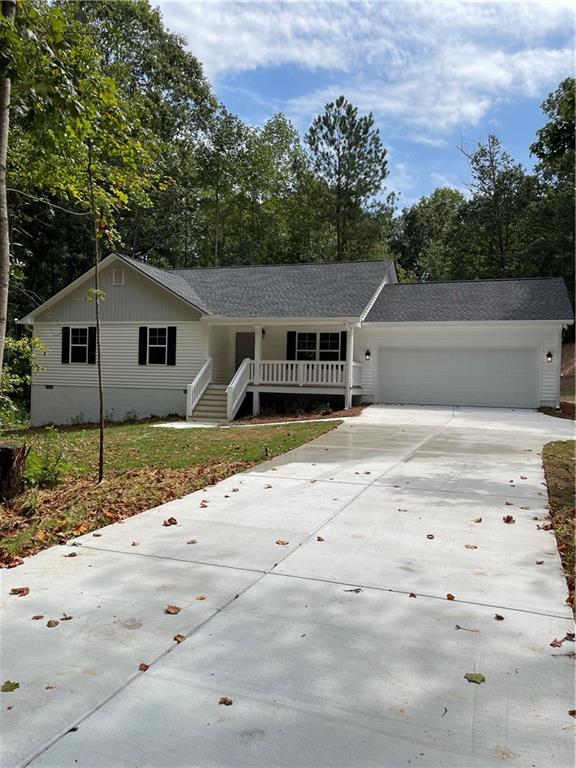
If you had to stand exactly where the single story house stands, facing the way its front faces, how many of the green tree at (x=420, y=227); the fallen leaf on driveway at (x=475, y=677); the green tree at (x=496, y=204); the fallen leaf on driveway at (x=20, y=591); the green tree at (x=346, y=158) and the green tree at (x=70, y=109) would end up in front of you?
3

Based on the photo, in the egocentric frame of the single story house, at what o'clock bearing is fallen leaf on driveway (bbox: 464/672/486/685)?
The fallen leaf on driveway is roughly at 12 o'clock from the single story house.

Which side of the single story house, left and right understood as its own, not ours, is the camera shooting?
front

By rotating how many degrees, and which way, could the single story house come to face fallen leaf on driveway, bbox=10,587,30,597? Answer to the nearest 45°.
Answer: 0° — it already faces it

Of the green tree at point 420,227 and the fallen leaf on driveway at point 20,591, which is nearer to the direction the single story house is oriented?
the fallen leaf on driveway

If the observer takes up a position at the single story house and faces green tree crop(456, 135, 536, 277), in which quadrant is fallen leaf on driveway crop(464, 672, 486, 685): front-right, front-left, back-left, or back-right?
back-right

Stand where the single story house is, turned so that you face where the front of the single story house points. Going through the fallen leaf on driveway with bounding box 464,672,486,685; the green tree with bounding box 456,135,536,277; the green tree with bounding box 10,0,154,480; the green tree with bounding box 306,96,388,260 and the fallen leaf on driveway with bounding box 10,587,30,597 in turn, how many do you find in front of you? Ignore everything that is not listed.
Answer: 3

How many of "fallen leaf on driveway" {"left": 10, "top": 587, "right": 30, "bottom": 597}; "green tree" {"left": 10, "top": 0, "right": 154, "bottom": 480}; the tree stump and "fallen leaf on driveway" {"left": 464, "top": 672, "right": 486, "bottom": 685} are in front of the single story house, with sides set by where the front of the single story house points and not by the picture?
4

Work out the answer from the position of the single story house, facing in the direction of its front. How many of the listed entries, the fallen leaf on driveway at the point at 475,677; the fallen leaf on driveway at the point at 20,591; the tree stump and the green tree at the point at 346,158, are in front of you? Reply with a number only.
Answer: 3

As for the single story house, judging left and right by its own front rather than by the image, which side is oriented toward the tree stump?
front

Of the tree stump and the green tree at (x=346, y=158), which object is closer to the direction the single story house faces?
the tree stump

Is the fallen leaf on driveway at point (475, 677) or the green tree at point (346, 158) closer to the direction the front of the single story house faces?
the fallen leaf on driveway

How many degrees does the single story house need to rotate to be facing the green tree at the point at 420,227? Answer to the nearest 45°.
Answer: approximately 180°
